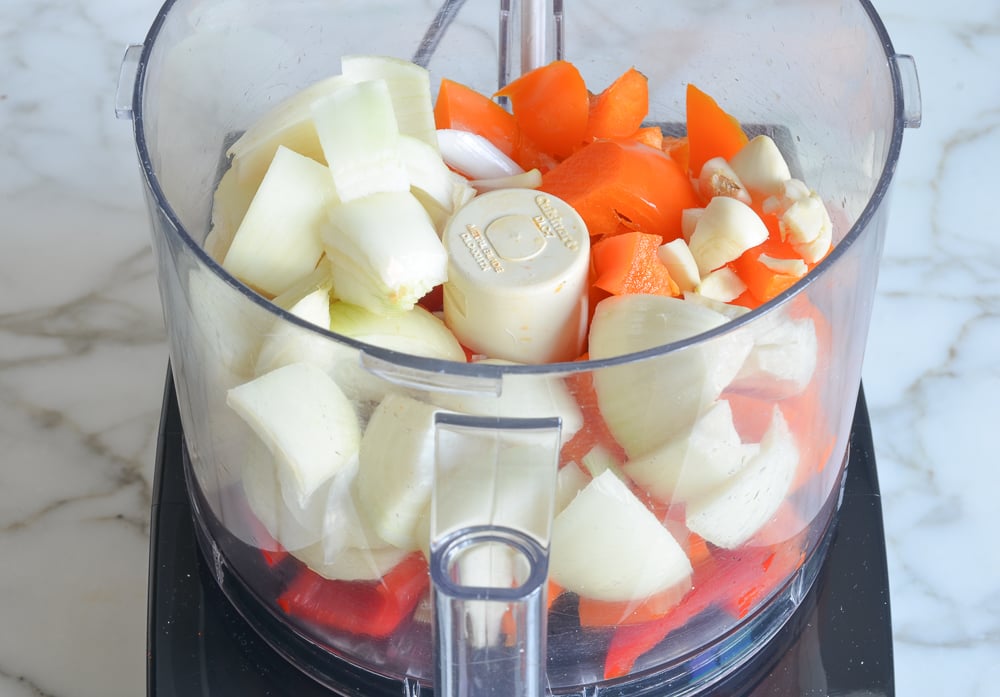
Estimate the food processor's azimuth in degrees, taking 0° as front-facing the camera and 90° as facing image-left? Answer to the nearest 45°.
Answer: approximately 0°

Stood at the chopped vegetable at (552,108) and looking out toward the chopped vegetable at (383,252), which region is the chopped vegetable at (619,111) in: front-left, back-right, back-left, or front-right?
back-left
